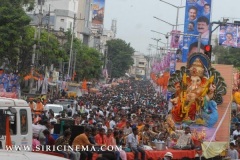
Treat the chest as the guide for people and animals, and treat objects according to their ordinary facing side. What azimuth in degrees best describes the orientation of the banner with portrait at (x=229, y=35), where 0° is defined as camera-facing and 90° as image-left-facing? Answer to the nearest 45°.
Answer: approximately 0°

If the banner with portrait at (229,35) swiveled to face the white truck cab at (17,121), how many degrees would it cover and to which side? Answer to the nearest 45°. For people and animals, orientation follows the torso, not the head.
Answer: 0° — it already faces it

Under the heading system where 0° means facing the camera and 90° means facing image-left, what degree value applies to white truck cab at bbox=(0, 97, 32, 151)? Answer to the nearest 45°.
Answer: approximately 45°

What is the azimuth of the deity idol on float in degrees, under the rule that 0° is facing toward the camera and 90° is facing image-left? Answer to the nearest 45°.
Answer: approximately 0°

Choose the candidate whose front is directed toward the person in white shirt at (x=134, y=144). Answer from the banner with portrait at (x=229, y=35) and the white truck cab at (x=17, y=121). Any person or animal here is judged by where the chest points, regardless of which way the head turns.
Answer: the banner with portrait

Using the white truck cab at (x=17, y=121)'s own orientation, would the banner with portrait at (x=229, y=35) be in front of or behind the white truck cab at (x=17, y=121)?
behind
